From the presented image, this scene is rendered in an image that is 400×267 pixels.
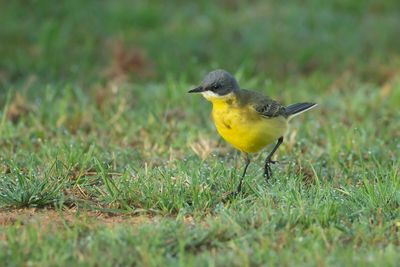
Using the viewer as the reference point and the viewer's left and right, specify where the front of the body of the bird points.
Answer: facing the viewer and to the left of the viewer
